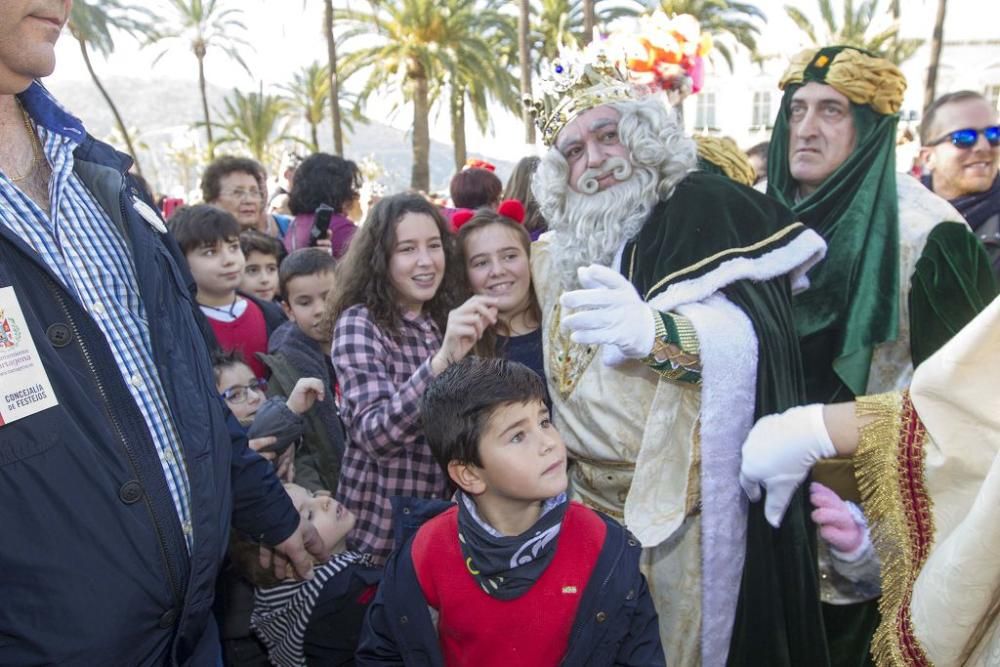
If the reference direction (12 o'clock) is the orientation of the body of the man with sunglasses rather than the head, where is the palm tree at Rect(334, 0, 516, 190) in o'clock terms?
The palm tree is roughly at 6 o'clock from the man with sunglasses.

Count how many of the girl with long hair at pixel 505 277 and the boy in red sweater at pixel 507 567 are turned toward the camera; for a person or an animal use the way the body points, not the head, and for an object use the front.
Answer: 2

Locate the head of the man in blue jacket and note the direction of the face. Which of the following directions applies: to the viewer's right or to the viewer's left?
to the viewer's right

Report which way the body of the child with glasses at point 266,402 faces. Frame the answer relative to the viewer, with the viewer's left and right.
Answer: facing the viewer and to the right of the viewer

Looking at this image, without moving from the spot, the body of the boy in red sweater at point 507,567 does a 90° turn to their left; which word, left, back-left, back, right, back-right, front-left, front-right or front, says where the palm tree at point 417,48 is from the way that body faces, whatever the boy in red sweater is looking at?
left

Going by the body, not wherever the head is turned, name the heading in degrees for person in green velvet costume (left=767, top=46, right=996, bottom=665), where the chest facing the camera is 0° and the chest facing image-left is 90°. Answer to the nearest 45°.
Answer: approximately 45°

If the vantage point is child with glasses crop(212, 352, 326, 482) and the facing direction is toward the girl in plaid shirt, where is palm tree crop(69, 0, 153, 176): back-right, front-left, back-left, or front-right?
back-left

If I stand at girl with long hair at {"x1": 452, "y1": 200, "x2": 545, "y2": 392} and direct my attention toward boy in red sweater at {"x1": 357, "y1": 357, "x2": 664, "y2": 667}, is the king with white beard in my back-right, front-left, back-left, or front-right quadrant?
front-left

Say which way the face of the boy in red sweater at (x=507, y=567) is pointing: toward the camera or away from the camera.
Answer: toward the camera

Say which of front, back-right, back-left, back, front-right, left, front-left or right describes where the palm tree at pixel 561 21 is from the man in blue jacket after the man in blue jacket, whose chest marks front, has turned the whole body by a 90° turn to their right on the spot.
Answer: back

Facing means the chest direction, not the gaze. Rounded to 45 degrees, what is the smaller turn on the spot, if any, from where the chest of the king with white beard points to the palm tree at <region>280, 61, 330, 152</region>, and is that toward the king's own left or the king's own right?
approximately 90° to the king's own right

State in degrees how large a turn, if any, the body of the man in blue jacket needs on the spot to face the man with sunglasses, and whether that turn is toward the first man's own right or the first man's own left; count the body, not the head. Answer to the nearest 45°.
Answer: approximately 45° to the first man's own left

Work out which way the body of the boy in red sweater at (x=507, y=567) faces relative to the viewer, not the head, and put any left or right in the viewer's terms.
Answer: facing the viewer

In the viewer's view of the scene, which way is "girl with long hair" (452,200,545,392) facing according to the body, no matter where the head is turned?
toward the camera

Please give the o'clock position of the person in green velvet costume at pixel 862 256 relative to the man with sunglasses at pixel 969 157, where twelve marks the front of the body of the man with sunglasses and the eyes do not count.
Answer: The person in green velvet costume is roughly at 2 o'clock from the man with sunglasses.
